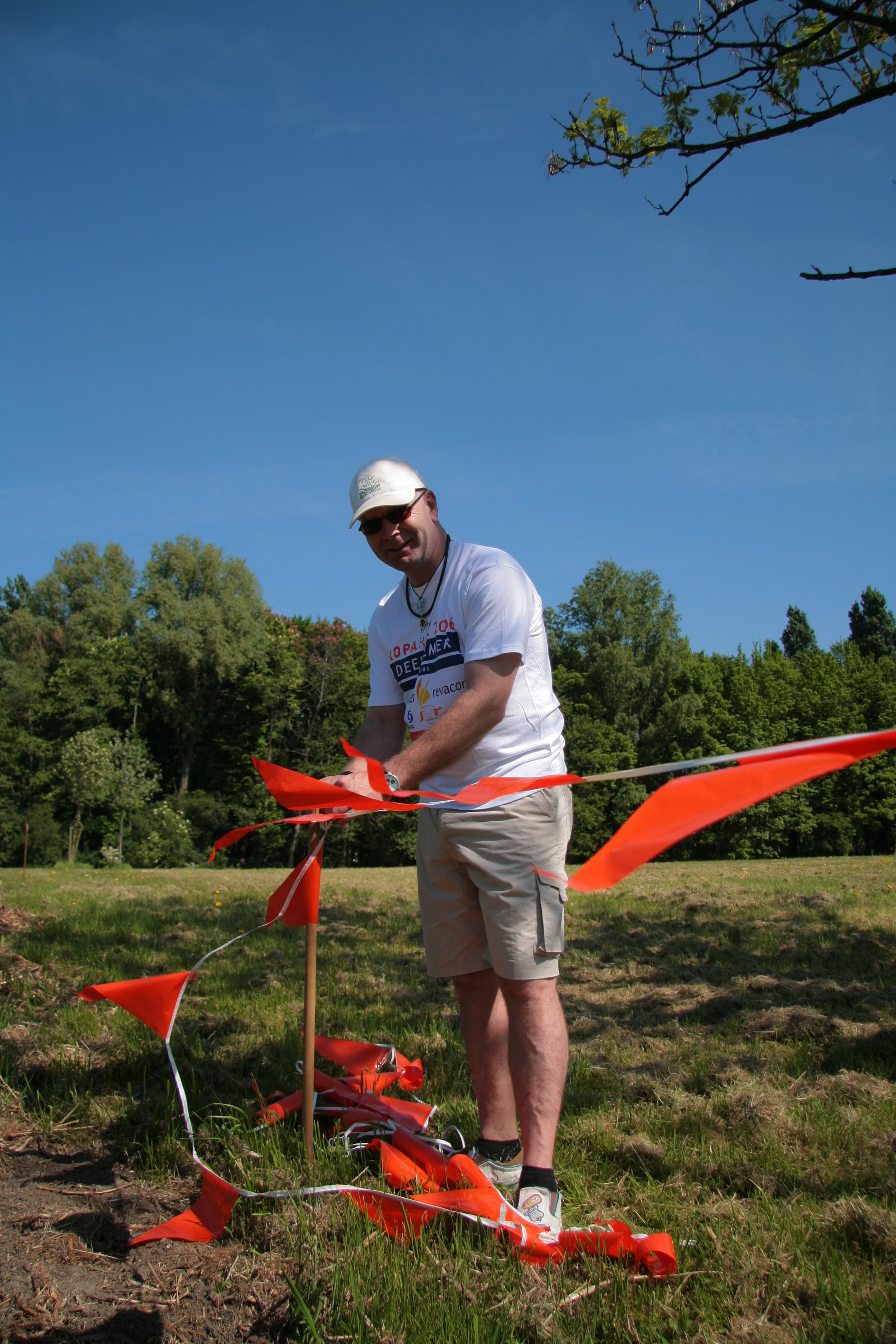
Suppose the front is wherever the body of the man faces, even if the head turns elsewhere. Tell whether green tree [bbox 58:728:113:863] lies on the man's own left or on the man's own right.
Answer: on the man's own right

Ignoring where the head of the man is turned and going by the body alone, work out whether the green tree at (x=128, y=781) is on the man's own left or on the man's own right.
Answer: on the man's own right

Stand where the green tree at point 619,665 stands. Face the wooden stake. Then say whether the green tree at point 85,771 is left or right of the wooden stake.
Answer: right

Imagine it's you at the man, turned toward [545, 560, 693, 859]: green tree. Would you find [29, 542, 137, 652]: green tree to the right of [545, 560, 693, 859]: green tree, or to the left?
left

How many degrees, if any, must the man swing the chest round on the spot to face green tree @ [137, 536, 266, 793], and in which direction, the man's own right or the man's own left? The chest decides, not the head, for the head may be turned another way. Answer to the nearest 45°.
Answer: approximately 135° to the man's own right

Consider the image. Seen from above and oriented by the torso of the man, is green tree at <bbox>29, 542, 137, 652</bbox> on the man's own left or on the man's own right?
on the man's own right

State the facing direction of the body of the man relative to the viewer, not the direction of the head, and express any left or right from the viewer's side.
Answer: facing the viewer and to the left of the viewer
